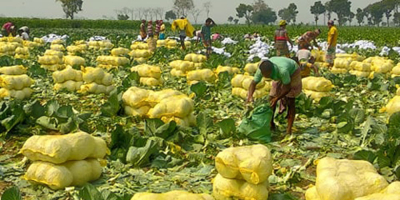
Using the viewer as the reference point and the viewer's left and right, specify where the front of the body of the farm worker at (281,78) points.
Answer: facing the viewer and to the left of the viewer

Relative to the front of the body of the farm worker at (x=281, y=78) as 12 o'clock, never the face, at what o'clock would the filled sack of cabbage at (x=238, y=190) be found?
The filled sack of cabbage is roughly at 11 o'clock from the farm worker.

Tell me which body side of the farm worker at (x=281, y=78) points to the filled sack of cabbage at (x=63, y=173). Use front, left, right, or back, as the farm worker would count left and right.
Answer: front

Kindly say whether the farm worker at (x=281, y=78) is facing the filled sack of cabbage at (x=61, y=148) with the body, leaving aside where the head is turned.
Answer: yes

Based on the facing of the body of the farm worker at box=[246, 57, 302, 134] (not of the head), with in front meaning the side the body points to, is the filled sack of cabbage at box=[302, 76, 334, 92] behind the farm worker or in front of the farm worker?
behind

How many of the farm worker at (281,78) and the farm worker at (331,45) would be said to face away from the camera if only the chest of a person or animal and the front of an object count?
0

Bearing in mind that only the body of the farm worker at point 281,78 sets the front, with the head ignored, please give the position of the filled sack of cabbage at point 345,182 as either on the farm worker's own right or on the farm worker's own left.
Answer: on the farm worker's own left

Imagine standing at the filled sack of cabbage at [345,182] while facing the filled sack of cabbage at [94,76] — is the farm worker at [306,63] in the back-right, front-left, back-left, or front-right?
front-right

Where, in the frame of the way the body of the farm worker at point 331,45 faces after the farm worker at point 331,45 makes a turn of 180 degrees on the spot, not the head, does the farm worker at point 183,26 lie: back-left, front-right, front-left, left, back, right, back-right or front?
back-left

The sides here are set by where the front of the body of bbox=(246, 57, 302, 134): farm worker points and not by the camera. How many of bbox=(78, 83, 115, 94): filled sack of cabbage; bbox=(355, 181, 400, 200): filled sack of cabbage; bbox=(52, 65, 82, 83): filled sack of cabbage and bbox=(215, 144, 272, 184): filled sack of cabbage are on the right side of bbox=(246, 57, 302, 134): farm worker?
2

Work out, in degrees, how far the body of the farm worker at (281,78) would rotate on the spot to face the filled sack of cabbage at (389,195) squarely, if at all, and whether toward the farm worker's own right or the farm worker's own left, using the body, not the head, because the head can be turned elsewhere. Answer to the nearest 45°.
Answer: approximately 45° to the farm worker's own left
